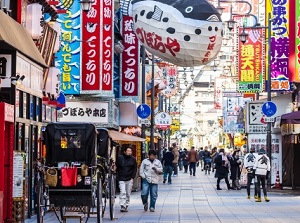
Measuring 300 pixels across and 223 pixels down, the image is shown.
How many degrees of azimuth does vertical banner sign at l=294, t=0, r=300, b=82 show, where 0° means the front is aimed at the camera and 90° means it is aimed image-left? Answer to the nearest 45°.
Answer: approximately 0°

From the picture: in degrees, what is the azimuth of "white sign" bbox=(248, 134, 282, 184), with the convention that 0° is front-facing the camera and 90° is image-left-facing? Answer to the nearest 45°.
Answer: approximately 0°

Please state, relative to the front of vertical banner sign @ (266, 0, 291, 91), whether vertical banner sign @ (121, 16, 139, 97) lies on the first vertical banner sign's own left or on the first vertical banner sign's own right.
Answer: on the first vertical banner sign's own right

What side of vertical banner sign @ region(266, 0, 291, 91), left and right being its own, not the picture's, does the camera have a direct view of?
front

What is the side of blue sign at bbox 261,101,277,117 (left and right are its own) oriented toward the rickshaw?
front

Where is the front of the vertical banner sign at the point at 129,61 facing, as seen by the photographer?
facing the viewer

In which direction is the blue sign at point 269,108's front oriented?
toward the camera
